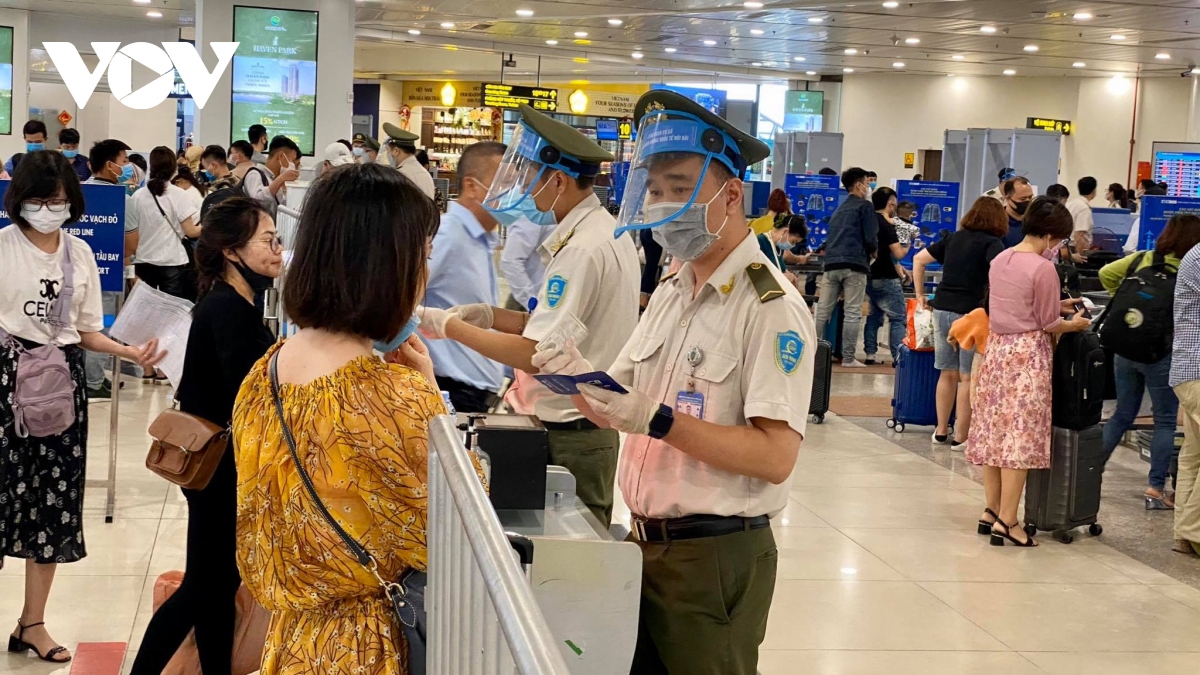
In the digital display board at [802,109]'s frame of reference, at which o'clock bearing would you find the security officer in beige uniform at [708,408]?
The security officer in beige uniform is roughly at 12 o'clock from the digital display board.

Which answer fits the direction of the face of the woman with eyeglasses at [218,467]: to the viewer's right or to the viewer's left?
to the viewer's right

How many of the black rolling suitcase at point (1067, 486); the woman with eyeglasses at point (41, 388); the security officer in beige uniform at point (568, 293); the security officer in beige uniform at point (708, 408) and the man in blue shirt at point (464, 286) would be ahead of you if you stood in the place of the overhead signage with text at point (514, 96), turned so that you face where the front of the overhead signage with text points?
5

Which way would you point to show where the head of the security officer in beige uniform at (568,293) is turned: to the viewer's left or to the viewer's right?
to the viewer's left

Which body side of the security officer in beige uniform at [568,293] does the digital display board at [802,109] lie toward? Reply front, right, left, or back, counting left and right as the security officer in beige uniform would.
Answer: right

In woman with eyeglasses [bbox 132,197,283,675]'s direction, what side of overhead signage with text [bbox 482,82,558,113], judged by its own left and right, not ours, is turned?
front

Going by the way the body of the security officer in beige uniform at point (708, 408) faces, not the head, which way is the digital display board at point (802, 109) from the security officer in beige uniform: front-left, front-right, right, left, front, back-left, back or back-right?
back-right

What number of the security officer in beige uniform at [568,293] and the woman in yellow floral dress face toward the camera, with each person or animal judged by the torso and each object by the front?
0

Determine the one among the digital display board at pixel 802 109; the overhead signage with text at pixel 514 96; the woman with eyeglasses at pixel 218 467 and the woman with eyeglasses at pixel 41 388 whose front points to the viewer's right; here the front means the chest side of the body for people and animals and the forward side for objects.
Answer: the woman with eyeglasses at pixel 218 467

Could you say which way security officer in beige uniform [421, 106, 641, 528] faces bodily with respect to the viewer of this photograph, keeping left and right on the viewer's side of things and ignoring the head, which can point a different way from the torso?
facing to the left of the viewer

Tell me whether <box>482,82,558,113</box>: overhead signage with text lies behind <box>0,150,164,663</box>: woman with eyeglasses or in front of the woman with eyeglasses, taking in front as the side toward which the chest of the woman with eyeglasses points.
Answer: behind

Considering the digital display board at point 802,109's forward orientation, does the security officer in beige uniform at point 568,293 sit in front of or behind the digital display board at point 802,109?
in front
